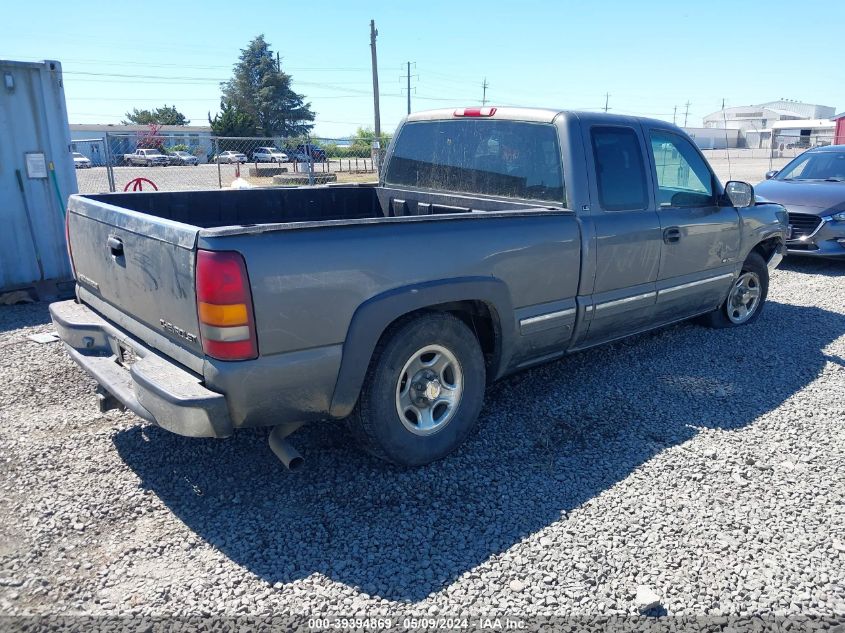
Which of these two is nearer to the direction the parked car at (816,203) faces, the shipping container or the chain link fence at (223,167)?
the shipping container

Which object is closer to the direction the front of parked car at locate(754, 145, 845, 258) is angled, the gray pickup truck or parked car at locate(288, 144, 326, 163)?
the gray pickup truck

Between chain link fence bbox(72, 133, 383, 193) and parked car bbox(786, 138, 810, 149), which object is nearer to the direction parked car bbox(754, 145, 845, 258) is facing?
the chain link fence

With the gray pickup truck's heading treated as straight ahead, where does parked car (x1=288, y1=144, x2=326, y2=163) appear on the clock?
The parked car is roughly at 10 o'clock from the gray pickup truck.

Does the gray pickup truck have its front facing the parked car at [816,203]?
yes

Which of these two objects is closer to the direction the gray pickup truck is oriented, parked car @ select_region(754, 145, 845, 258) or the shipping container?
the parked car

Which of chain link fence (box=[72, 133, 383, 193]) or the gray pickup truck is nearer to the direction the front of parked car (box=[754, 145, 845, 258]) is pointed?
the gray pickup truck

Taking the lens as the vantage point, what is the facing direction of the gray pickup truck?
facing away from the viewer and to the right of the viewer

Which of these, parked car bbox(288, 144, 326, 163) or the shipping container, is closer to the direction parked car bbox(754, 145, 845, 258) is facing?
the shipping container
